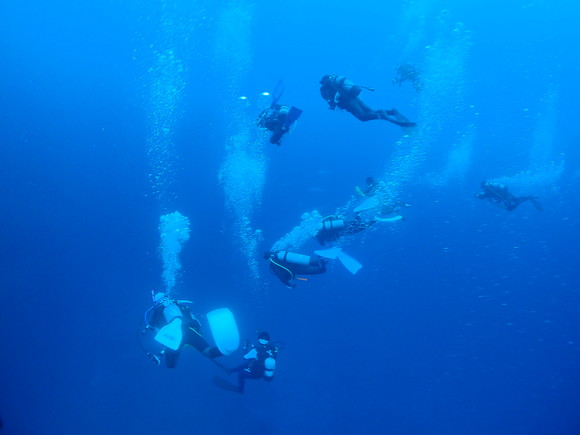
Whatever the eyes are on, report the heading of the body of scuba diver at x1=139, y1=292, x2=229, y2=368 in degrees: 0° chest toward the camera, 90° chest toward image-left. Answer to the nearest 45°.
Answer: approximately 135°

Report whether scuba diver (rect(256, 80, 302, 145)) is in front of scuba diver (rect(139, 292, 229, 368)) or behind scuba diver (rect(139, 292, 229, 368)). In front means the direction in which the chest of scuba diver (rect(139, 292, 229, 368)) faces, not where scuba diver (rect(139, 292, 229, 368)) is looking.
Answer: in front

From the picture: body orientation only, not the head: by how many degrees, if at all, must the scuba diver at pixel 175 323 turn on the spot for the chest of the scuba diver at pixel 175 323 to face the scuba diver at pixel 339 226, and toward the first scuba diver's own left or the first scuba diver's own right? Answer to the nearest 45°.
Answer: approximately 45° to the first scuba diver's own right
